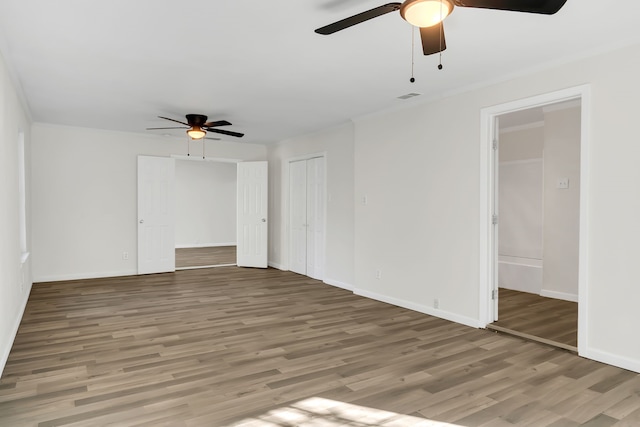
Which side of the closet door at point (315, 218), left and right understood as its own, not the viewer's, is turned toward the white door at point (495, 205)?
left

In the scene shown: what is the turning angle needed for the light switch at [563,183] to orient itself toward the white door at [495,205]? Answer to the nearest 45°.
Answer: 0° — it already faces it

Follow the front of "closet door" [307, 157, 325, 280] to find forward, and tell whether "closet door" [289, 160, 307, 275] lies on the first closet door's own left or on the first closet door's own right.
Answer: on the first closet door's own right

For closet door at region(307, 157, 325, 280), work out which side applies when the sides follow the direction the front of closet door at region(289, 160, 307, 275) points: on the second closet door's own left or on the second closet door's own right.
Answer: on the second closet door's own left

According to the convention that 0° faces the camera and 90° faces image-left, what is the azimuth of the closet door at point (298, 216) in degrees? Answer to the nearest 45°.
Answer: approximately 45°

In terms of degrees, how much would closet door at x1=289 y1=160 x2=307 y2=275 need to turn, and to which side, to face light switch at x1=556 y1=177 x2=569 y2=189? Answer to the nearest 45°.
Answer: approximately 90° to its left

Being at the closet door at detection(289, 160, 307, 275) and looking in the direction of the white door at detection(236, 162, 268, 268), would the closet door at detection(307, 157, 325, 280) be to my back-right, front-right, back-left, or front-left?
back-left

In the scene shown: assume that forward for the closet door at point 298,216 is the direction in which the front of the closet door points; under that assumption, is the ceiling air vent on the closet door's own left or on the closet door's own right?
on the closet door's own left

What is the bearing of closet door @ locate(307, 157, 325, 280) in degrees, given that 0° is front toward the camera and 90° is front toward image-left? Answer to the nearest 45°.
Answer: approximately 45°
